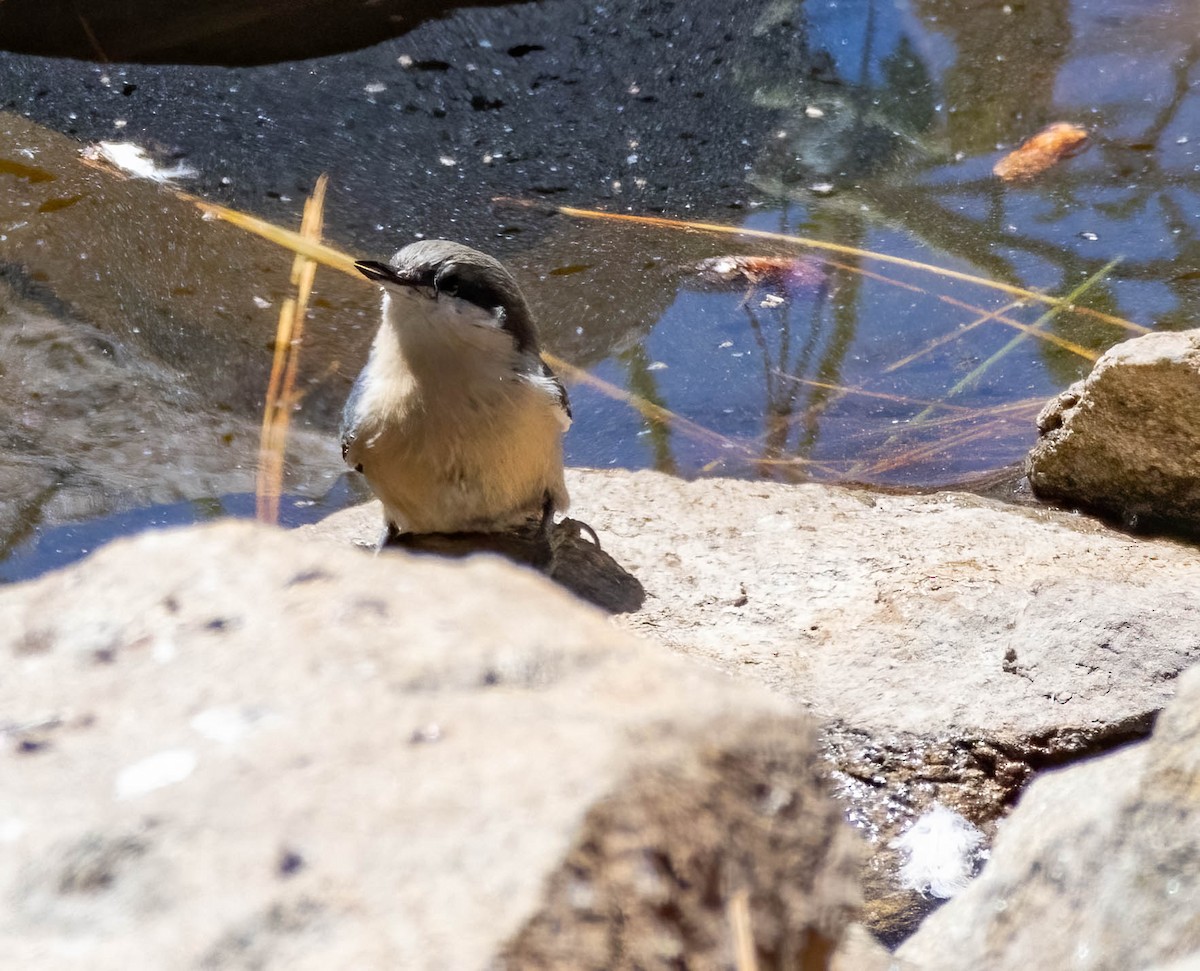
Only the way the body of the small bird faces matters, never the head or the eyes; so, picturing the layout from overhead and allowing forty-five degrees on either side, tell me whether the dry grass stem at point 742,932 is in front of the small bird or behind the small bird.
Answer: in front

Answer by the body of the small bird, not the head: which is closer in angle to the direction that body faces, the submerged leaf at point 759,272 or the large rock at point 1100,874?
the large rock

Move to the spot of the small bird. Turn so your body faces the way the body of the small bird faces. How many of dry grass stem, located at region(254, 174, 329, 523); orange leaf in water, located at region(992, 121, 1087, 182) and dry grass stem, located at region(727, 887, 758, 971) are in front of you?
1

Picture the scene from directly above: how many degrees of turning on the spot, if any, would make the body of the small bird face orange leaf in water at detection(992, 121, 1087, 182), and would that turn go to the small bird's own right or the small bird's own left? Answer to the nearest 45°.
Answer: approximately 135° to the small bird's own left

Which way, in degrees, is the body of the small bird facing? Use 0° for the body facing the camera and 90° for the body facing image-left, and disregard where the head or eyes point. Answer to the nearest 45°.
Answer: approximately 0°

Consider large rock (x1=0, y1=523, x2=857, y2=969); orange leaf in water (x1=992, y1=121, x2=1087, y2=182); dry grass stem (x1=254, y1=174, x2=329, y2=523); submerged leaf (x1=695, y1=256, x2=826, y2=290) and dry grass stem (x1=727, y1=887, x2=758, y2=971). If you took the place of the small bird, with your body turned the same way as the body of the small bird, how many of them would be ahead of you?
2

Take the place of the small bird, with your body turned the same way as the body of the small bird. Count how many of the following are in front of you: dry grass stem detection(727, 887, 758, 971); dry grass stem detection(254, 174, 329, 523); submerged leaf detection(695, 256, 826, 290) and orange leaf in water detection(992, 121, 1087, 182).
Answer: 1

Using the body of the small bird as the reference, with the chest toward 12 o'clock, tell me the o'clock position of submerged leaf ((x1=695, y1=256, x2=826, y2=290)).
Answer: The submerged leaf is roughly at 7 o'clock from the small bird.

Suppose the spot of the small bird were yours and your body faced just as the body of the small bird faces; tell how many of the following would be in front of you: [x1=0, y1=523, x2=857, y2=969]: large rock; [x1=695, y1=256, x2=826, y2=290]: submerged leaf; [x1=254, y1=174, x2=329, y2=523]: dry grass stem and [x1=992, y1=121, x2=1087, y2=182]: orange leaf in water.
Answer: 1

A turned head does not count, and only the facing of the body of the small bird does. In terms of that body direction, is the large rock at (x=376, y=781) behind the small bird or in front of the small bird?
in front

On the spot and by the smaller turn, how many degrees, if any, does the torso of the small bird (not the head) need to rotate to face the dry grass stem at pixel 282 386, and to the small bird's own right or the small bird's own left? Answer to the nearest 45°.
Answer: approximately 135° to the small bird's own right

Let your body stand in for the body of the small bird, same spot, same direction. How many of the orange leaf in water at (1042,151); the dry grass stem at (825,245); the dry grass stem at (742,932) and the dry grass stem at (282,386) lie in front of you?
1

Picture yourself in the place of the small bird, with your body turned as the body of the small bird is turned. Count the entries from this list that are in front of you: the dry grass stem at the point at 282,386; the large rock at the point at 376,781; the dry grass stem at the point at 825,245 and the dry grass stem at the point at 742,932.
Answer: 2

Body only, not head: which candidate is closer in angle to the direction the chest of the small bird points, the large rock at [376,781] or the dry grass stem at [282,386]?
the large rock
